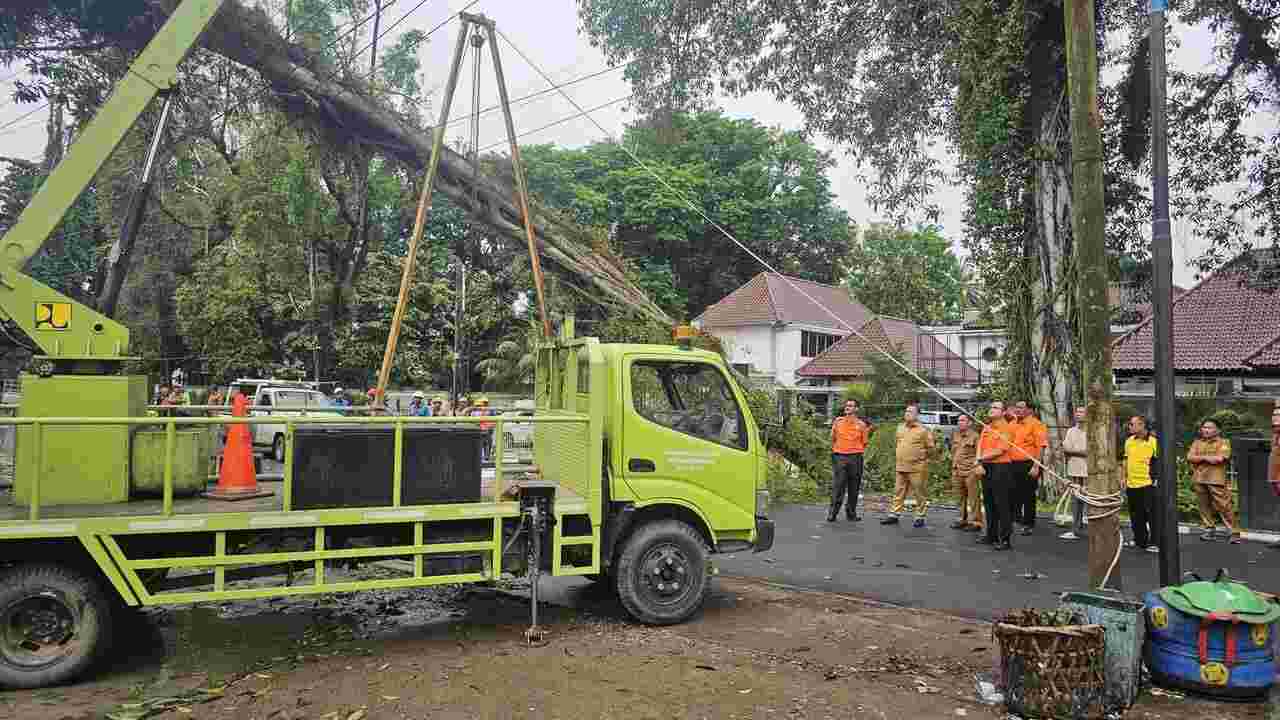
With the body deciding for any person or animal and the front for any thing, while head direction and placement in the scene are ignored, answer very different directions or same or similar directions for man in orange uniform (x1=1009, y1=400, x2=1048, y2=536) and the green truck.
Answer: very different directions

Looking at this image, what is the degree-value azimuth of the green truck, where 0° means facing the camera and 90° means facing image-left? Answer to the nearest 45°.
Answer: approximately 270°

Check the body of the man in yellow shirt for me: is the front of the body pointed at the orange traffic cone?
yes

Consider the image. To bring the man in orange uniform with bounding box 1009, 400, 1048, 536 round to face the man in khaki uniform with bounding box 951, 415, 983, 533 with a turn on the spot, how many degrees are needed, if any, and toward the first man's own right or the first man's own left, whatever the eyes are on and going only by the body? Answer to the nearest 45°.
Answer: approximately 90° to the first man's own right

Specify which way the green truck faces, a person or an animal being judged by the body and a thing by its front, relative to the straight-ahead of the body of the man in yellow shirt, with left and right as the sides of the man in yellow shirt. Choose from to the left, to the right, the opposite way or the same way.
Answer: the opposite way

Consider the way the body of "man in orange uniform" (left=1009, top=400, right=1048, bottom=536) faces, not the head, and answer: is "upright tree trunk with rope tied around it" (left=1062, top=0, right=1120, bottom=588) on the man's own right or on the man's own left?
on the man's own left

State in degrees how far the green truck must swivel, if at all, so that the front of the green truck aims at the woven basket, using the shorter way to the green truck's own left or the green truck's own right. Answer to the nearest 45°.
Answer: approximately 45° to the green truck's own right

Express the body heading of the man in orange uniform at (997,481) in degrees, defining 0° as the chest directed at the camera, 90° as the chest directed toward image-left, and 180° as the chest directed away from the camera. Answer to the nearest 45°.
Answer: approximately 45°

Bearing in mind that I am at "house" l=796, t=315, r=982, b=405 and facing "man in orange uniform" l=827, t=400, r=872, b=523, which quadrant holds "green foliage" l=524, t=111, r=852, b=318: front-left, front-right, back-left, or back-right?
back-right

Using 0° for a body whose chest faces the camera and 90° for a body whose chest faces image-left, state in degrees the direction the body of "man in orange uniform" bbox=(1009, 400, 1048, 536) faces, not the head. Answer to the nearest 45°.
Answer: approximately 45°

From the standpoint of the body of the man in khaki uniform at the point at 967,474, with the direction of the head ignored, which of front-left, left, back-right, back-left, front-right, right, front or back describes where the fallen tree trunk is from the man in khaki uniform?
front-right

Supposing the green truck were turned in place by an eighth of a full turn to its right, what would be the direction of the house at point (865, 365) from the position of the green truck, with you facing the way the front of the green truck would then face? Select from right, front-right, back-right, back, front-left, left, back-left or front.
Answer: left

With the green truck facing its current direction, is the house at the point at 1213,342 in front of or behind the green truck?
in front
